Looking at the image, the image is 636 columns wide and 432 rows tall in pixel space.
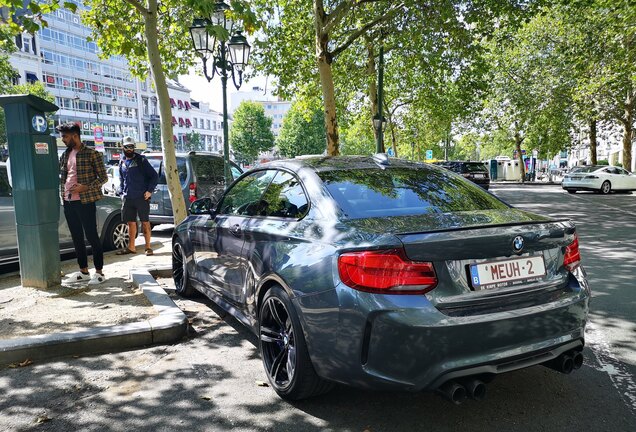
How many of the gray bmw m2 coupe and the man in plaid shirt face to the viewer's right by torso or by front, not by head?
0

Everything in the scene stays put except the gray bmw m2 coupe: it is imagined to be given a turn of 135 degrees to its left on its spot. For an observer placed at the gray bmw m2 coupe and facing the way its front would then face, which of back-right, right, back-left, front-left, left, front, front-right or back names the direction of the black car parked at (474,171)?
back

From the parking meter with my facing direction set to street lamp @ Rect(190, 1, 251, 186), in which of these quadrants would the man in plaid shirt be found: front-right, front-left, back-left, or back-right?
front-right

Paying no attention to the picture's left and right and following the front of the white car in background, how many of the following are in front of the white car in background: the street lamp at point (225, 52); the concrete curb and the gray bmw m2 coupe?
0

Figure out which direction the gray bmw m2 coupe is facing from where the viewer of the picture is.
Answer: facing away from the viewer and to the left of the viewer

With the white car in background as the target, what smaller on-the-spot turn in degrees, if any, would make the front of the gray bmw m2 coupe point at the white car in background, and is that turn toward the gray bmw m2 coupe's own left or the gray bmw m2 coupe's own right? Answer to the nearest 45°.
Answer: approximately 90° to the gray bmw m2 coupe's own right

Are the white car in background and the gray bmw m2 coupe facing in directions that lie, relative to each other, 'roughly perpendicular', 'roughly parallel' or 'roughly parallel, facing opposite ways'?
roughly perpendicular

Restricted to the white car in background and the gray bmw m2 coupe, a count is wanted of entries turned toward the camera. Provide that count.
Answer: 0

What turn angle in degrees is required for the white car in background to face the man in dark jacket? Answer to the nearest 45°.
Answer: approximately 135° to its right

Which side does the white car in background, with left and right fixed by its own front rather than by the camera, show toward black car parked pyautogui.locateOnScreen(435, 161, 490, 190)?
back

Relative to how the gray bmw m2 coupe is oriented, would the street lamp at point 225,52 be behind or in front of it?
in front

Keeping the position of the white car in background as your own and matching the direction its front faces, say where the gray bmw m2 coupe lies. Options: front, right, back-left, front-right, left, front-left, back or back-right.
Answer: back-right

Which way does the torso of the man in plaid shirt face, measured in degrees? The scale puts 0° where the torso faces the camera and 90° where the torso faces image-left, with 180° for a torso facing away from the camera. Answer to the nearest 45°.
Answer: approximately 45°

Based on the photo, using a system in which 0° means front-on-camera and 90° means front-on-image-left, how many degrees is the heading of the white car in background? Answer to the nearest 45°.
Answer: approximately 225°
